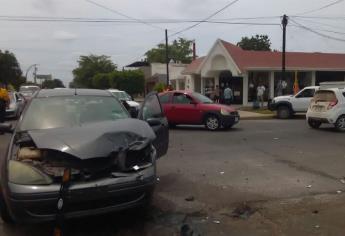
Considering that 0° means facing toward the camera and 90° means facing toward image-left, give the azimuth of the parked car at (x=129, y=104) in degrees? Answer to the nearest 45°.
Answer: approximately 315°

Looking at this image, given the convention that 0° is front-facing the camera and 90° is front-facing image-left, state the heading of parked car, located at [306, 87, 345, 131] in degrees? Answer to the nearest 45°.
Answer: approximately 225°

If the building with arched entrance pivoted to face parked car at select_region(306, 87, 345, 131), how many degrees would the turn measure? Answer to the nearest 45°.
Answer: approximately 45° to its left

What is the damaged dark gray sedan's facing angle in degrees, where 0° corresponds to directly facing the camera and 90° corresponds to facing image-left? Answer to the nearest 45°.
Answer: approximately 0°

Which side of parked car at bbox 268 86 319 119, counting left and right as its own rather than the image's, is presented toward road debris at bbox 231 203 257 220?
left

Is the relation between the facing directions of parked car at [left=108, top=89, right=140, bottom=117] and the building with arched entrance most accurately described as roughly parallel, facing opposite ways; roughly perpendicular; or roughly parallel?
roughly perpendicular

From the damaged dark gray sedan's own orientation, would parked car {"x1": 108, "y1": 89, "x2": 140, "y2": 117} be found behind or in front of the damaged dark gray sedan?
behind

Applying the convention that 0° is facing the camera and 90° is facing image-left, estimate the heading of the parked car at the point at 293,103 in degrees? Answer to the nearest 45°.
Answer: approximately 90°

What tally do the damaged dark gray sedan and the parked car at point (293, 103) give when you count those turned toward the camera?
1

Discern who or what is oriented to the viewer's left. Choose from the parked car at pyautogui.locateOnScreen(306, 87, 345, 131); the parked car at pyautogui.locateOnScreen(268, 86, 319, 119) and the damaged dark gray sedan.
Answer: the parked car at pyautogui.locateOnScreen(268, 86, 319, 119)

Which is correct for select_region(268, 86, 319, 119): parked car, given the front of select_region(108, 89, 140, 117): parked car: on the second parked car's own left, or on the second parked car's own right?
on the second parked car's own left
